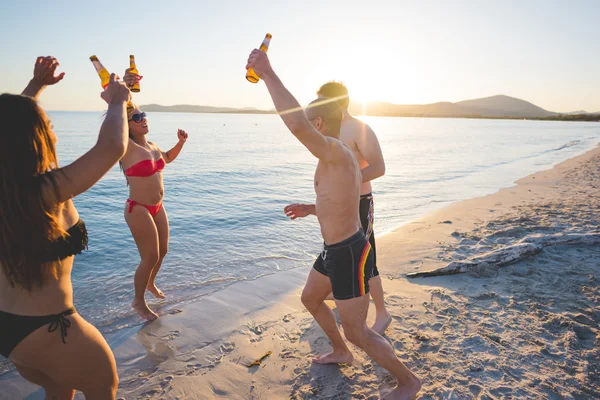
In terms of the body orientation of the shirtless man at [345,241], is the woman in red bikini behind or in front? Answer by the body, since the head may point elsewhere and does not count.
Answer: in front

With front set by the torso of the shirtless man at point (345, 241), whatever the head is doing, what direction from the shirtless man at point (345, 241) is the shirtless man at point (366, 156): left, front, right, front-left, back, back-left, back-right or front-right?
right

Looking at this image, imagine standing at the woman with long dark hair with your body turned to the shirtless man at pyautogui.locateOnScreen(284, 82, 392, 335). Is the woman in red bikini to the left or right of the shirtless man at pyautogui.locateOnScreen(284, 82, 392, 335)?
left

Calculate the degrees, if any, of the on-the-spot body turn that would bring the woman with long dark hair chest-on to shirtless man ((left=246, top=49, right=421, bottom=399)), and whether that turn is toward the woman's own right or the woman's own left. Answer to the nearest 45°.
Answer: approximately 45° to the woman's own right

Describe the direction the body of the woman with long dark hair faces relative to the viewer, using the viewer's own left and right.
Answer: facing away from the viewer and to the right of the viewer

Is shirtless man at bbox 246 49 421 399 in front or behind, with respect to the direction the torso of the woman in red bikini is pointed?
in front
